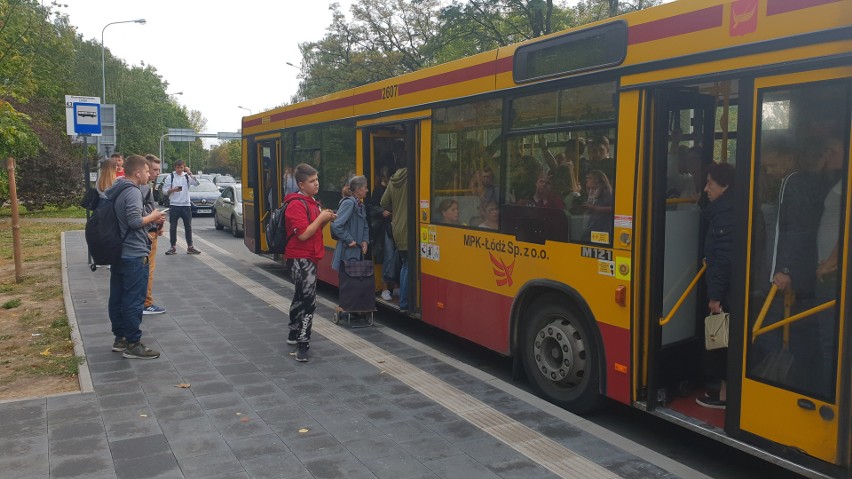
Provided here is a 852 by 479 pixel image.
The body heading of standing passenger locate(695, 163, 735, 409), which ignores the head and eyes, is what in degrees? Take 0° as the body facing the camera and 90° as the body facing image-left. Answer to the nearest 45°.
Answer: approximately 90°

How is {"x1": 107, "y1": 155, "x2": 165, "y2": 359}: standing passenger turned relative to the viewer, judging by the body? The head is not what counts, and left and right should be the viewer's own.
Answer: facing to the right of the viewer

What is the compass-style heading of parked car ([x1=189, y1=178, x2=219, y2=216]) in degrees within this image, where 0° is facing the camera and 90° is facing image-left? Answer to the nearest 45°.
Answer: approximately 0°

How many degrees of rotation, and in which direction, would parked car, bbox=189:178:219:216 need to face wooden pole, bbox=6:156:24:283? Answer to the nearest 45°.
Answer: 0° — it already faces it

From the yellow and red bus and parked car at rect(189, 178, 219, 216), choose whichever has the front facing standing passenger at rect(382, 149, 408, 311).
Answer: the parked car

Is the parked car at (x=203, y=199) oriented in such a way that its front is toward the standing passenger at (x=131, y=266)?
yes

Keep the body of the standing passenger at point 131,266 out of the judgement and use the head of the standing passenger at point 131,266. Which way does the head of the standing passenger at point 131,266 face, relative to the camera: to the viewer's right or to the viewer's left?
to the viewer's right

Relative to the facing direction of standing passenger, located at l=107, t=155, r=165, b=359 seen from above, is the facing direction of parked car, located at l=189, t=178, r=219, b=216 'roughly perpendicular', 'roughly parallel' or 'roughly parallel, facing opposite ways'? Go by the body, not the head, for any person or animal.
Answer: roughly perpendicular

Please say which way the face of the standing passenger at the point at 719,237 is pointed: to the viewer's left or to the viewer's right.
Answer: to the viewer's left
